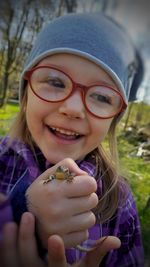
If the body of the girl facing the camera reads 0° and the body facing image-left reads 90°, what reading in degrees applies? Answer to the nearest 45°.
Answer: approximately 0°
